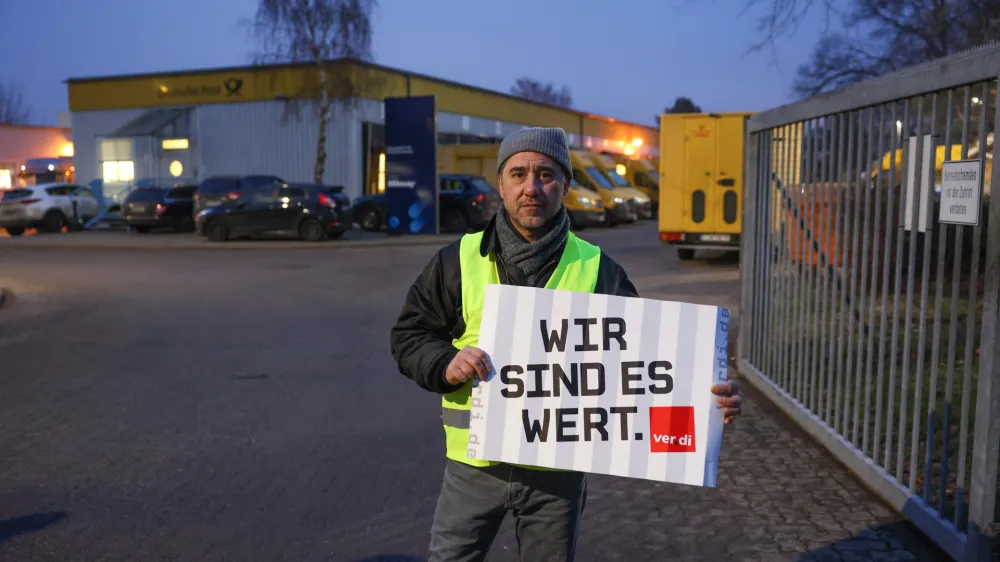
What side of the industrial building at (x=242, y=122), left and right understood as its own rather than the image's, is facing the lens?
front

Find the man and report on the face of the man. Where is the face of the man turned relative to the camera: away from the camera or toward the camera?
toward the camera

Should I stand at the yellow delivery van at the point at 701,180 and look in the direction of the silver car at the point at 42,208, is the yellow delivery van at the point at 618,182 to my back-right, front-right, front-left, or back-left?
front-right

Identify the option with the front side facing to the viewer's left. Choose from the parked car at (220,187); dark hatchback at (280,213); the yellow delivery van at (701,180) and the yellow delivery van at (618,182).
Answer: the dark hatchback

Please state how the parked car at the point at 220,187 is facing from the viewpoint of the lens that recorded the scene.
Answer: facing away from the viewer and to the right of the viewer

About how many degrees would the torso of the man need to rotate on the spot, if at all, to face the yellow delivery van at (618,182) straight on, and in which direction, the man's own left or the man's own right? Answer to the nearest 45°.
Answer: approximately 180°

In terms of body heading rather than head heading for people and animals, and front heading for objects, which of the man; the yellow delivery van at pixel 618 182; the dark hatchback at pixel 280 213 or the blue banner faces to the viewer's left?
the dark hatchback

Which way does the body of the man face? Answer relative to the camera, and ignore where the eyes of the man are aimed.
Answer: toward the camera

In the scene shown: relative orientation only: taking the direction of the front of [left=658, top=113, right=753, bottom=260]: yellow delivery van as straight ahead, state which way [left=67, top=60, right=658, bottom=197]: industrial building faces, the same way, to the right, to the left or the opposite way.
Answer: the opposite way

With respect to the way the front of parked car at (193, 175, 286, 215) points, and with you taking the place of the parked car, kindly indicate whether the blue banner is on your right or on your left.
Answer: on your right

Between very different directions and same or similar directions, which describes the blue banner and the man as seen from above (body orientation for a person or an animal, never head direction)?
same or similar directions

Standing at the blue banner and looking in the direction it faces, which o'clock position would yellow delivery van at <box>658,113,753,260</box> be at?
The yellow delivery van is roughly at 11 o'clock from the blue banner.

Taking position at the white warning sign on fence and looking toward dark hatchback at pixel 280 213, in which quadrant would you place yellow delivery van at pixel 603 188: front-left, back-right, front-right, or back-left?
front-right

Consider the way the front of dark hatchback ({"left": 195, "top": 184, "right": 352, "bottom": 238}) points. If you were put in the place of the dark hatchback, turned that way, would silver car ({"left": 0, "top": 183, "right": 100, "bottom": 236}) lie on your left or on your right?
on your right

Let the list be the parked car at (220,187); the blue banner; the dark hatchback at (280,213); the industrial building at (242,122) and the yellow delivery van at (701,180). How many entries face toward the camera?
2

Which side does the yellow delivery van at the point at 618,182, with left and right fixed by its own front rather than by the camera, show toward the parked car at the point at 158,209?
right

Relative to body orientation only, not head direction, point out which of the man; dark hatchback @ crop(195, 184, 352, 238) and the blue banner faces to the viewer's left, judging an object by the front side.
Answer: the dark hatchback

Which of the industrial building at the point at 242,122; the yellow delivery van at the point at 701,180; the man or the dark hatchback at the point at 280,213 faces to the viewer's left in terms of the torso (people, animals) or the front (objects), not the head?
the dark hatchback

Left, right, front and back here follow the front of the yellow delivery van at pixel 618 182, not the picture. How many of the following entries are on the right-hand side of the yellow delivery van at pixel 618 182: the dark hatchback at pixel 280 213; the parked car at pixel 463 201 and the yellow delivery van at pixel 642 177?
2

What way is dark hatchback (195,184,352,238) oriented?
to the viewer's left
